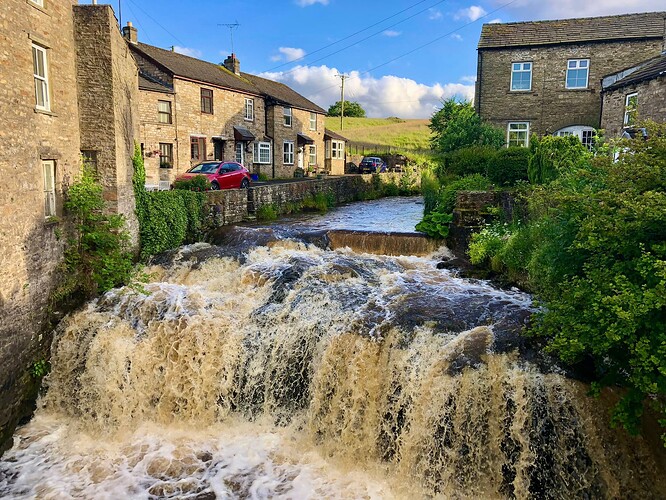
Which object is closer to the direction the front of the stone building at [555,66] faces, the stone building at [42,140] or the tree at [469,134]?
the stone building

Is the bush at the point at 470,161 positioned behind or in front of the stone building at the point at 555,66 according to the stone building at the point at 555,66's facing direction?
in front

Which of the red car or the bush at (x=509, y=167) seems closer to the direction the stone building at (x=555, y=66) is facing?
the bush

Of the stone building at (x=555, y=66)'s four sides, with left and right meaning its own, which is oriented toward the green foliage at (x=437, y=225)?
front

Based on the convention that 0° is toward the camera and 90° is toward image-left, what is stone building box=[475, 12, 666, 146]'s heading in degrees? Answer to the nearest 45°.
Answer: approximately 0°

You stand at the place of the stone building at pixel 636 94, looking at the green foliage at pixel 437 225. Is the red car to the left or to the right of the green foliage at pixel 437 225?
right

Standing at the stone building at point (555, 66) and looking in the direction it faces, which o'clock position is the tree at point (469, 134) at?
The tree is roughly at 2 o'clock from the stone building.

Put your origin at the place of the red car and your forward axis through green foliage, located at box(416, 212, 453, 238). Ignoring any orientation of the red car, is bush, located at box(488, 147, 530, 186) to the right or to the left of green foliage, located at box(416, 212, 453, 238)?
left

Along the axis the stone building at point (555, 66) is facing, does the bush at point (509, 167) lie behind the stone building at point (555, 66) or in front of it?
in front
